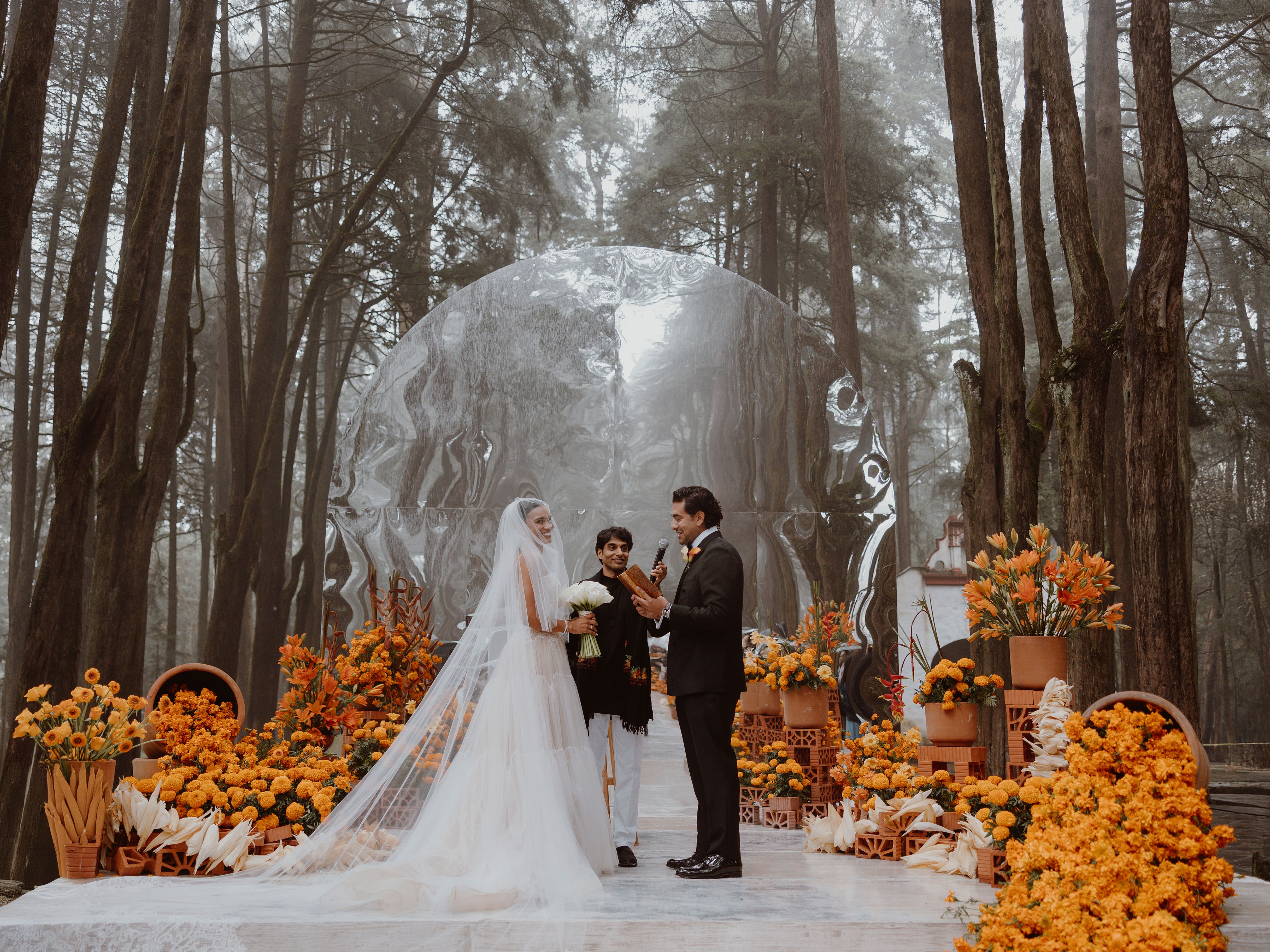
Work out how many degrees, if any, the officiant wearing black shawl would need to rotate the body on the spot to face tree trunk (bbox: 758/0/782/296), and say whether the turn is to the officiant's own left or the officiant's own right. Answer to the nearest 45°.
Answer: approximately 180°

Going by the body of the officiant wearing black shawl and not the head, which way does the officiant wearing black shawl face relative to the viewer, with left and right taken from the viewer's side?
facing the viewer

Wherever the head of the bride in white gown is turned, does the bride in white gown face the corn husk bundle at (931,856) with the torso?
yes

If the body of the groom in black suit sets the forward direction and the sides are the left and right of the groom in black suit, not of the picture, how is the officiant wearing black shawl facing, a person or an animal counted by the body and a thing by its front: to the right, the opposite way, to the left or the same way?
to the left

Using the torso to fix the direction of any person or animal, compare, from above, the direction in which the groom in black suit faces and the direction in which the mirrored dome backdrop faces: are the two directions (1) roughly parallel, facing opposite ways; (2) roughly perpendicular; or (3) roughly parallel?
roughly perpendicular

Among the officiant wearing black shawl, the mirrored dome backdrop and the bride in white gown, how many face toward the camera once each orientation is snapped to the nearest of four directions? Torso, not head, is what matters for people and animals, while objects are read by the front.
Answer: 2

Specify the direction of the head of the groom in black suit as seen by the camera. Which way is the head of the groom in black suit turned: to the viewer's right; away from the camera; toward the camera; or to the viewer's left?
to the viewer's left

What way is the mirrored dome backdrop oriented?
toward the camera

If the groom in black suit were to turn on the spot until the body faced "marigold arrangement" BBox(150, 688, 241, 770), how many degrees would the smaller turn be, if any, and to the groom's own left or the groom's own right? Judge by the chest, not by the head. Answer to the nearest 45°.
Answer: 0° — they already face it

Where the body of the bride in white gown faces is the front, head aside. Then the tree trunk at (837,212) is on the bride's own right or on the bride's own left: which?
on the bride's own left

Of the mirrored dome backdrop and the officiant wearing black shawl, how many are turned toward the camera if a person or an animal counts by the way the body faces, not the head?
2

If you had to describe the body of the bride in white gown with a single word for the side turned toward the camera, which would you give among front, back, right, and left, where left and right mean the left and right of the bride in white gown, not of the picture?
right

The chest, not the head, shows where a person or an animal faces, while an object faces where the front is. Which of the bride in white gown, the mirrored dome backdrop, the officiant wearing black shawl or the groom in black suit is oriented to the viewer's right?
the bride in white gown

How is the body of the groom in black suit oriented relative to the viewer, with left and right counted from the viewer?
facing to the left of the viewer

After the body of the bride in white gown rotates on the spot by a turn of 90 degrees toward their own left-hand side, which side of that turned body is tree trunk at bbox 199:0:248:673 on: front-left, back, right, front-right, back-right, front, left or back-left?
front
